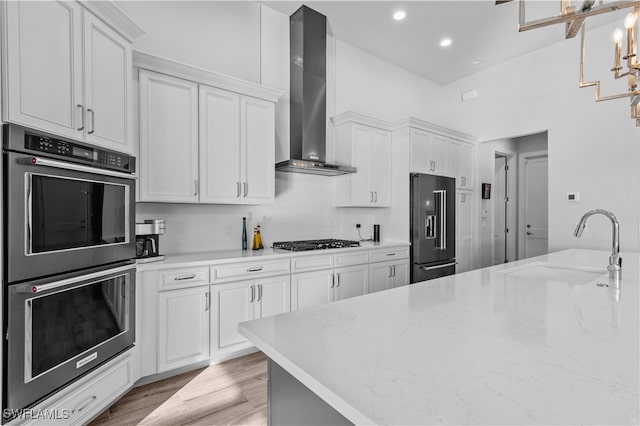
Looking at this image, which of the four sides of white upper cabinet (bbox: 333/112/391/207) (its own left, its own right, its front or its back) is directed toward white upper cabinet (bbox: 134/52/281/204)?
right

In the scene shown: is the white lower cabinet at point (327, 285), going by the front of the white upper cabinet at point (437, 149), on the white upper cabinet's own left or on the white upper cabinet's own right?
on the white upper cabinet's own right

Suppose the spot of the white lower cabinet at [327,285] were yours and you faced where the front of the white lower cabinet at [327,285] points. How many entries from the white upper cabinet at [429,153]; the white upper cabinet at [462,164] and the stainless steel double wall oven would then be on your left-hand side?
2

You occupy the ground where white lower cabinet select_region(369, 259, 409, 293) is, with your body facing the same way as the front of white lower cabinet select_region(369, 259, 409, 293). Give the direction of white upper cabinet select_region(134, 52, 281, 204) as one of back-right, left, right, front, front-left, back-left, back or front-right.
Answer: right

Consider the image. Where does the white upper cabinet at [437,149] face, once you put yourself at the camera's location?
facing the viewer and to the right of the viewer

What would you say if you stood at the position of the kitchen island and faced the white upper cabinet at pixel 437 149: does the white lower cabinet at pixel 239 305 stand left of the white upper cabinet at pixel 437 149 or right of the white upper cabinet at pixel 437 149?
left

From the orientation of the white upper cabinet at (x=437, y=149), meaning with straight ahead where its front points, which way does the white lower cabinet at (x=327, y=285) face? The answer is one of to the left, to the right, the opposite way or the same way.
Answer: the same way

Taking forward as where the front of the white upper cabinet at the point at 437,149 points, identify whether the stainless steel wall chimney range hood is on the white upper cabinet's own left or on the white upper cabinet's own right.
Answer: on the white upper cabinet's own right

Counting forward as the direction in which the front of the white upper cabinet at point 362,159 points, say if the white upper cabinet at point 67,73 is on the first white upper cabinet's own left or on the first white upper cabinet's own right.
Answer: on the first white upper cabinet's own right

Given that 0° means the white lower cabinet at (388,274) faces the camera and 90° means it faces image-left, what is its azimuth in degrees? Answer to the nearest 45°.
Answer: approximately 315°

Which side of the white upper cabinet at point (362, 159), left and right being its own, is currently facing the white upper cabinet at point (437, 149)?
left

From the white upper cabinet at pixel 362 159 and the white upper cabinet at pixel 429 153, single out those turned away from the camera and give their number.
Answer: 0

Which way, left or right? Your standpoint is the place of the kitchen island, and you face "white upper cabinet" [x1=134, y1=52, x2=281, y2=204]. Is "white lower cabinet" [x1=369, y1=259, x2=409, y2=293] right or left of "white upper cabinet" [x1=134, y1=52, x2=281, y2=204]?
right
